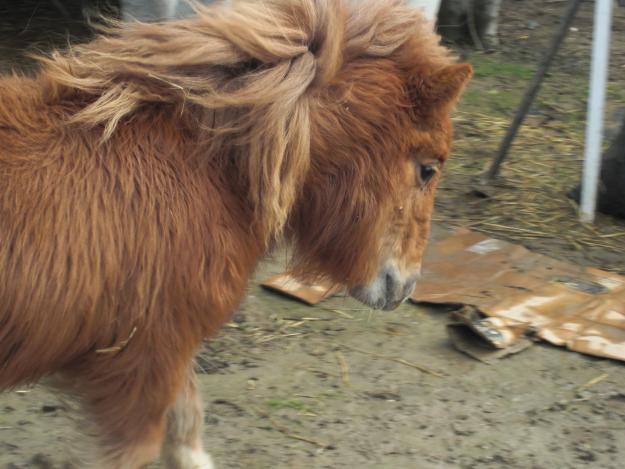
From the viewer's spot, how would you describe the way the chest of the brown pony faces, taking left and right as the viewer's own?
facing to the right of the viewer

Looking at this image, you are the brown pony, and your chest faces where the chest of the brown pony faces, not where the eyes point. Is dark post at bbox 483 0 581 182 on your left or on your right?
on your left

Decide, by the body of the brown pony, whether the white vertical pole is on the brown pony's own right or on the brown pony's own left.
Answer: on the brown pony's own left

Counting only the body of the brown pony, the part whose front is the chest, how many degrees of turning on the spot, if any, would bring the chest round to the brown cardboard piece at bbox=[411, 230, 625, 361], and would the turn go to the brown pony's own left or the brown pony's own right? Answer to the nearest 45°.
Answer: approximately 45° to the brown pony's own left
